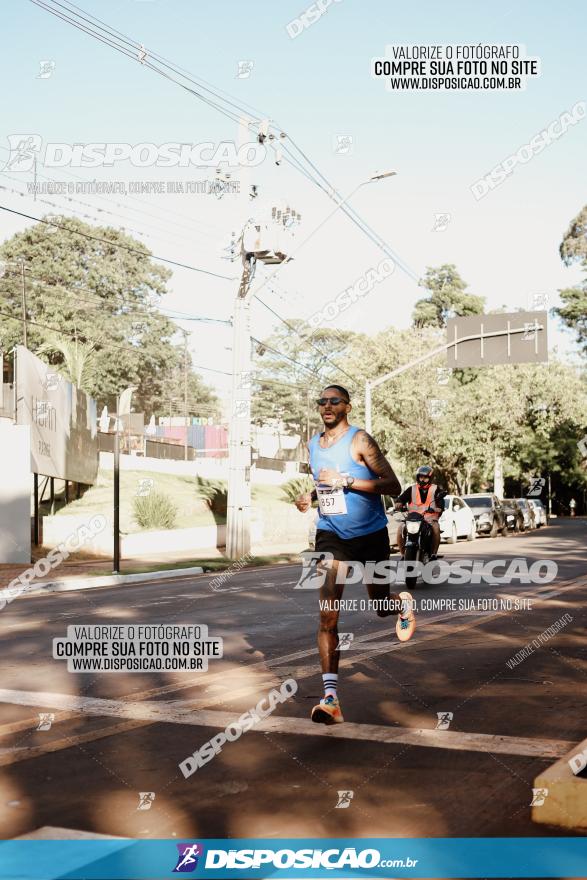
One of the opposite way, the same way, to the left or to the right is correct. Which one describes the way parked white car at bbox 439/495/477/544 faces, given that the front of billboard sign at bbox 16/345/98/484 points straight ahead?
to the right

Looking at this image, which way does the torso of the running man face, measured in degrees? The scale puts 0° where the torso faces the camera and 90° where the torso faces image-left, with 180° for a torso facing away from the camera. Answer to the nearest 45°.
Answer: approximately 45°

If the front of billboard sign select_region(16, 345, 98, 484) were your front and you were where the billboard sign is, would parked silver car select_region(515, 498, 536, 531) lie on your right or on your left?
on your left

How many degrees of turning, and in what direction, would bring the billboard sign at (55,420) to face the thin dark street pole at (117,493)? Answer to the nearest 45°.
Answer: approximately 45° to its right

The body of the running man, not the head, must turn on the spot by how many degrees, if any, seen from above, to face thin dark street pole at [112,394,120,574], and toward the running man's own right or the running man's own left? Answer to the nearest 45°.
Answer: approximately 135° to the running man's own right

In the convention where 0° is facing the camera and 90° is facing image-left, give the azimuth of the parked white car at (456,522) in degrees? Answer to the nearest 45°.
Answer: approximately 45°

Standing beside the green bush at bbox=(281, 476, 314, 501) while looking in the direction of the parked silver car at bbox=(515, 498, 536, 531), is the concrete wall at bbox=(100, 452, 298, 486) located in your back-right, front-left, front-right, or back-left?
back-left

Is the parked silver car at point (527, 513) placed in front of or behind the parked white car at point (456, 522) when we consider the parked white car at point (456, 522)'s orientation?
behind
